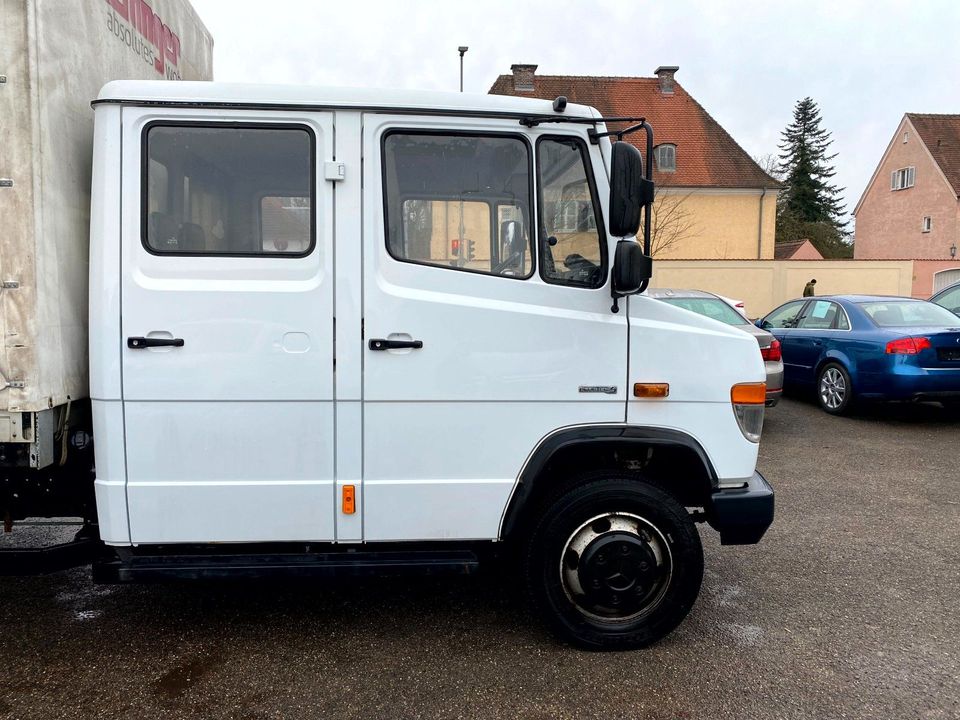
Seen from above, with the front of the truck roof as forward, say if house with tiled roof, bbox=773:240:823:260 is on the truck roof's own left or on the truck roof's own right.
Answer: on the truck roof's own left

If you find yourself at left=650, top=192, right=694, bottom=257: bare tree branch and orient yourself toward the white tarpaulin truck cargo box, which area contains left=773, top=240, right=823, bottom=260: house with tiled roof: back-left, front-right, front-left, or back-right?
back-left

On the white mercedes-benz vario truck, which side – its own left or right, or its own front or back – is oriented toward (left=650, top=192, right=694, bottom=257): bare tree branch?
left

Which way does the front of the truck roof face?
to the viewer's right

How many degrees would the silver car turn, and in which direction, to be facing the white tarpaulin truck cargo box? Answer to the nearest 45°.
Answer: approximately 135° to its left

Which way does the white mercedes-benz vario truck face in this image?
to the viewer's right

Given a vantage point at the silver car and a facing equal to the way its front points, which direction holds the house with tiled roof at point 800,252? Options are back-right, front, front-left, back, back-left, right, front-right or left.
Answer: front-right

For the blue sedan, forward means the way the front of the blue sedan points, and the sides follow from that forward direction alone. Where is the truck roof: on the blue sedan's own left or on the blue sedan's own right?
on the blue sedan's own left

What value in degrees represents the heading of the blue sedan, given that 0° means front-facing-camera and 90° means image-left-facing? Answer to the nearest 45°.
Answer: approximately 135°

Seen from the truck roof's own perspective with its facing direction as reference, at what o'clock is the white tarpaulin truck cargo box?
The white tarpaulin truck cargo box is roughly at 6 o'clock from the truck roof.

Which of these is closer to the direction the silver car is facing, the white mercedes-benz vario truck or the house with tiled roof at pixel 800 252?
the house with tiled roof

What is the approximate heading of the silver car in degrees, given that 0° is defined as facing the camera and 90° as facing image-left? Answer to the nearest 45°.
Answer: approximately 135°

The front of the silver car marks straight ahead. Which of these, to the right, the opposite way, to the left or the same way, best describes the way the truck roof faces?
to the right
